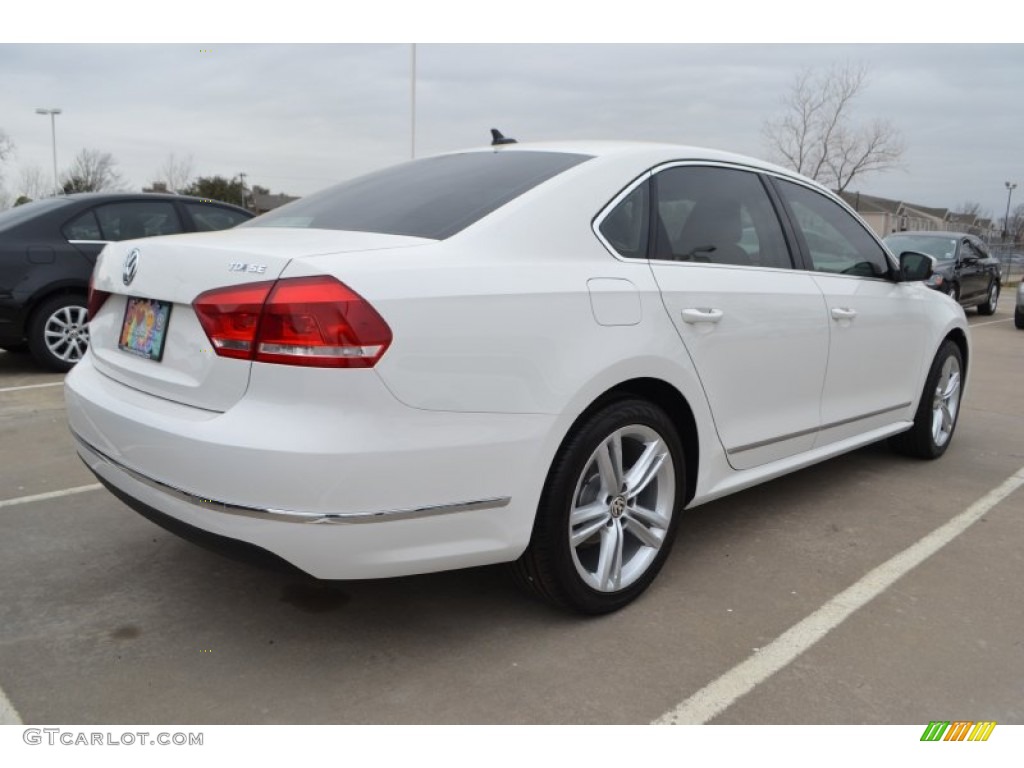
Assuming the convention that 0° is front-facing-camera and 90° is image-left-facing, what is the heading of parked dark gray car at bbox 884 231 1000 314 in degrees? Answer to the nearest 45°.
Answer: approximately 45°

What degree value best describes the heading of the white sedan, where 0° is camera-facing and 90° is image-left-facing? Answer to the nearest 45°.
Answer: approximately 225°

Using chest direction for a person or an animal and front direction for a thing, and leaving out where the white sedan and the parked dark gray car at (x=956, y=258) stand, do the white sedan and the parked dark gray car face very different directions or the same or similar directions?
very different directions

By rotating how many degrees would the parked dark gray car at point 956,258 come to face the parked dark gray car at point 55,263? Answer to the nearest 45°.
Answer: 0° — it already faces it

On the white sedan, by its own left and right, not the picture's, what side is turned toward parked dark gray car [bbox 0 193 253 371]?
left

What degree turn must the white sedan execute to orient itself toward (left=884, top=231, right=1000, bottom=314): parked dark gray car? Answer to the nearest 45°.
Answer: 0° — it already faces it
